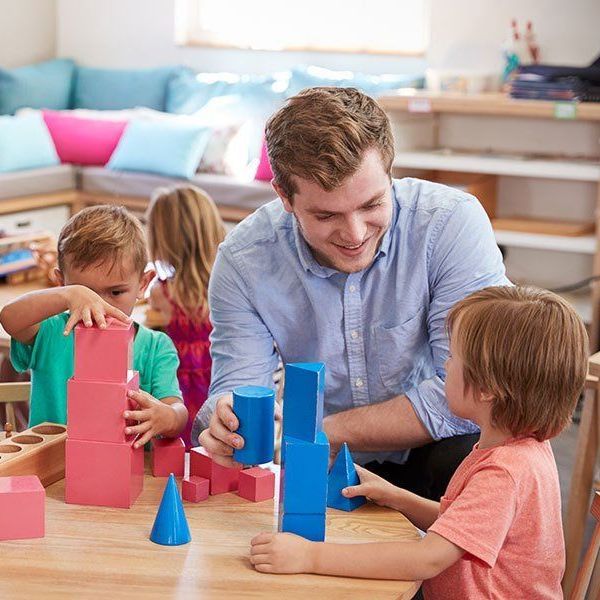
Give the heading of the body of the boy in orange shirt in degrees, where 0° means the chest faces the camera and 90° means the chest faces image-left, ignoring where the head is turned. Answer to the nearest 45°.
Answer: approximately 90°

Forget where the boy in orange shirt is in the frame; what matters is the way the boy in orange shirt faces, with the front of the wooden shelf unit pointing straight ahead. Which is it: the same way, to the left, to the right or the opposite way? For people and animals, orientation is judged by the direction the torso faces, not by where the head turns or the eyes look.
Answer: to the right

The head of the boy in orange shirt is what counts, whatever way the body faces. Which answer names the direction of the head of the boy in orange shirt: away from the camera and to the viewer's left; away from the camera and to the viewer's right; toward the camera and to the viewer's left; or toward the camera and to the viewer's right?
away from the camera and to the viewer's left

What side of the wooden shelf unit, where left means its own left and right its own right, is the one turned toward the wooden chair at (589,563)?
front

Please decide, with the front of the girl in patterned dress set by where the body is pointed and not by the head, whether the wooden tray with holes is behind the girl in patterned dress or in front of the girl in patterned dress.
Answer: behind

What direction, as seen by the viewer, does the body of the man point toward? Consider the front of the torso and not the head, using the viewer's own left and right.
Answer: facing the viewer

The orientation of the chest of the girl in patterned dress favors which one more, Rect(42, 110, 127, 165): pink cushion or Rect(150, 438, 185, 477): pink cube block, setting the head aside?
the pink cushion

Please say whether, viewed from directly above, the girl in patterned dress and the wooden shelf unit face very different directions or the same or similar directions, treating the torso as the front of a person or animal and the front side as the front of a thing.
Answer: very different directions

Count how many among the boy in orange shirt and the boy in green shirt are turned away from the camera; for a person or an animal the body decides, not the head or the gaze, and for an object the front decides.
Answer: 0

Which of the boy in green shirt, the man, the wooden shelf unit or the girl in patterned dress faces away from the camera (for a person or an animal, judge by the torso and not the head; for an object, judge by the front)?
the girl in patterned dress

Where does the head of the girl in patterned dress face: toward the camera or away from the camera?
away from the camera

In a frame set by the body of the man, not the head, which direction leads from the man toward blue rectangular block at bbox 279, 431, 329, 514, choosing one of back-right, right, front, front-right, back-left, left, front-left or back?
front

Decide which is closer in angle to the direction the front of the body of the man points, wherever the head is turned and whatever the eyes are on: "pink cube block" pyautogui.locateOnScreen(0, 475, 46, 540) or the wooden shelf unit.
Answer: the pink cube block

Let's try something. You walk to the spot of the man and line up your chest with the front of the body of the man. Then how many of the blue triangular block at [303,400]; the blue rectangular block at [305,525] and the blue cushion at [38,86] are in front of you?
2

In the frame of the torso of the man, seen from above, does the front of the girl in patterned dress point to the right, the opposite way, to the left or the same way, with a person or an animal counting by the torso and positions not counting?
the opposite way

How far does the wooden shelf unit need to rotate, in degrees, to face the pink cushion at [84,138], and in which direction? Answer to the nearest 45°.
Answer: approximately 135° to its right

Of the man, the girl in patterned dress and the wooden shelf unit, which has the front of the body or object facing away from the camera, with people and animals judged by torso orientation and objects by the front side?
the girl in patterned dress
